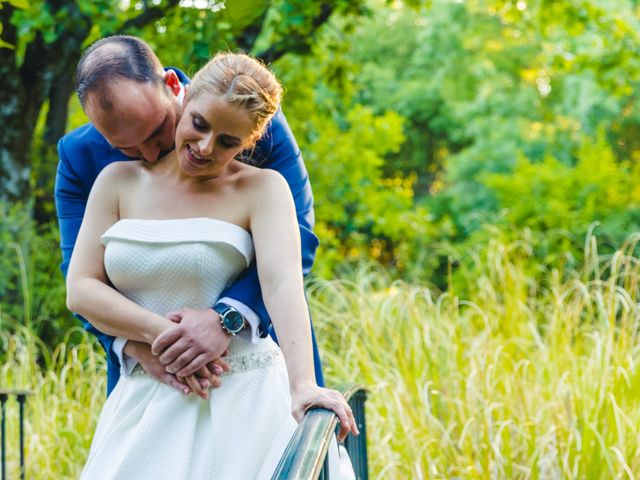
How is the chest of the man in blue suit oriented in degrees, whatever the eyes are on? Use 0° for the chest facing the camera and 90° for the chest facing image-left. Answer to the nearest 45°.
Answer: approximately 0°

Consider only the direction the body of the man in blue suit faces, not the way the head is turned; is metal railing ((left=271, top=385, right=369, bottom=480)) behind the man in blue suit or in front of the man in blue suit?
in front
